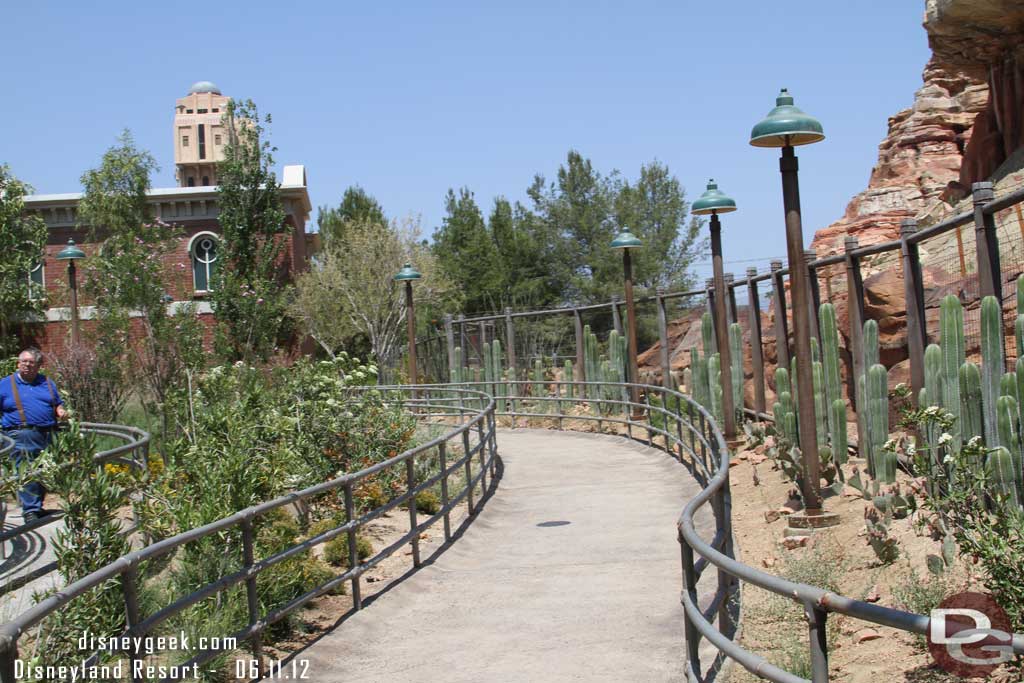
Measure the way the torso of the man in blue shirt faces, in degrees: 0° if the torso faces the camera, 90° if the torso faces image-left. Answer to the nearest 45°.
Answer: approximately 0°

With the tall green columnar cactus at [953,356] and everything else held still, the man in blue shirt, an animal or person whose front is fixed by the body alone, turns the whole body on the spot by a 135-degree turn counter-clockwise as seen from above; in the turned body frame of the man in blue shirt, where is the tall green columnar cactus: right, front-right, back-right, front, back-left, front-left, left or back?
right

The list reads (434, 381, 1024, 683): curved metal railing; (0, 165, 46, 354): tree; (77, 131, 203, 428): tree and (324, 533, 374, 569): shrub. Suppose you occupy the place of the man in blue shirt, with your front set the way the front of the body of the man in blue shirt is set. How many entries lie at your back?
2

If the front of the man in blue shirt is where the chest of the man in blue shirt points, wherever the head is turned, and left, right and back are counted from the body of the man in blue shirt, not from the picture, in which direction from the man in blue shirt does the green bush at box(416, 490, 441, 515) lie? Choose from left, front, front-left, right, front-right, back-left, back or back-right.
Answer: left

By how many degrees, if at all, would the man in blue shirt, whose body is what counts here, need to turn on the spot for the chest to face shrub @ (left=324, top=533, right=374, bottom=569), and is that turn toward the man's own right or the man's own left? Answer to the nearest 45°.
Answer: approximately 45° to the man's own left

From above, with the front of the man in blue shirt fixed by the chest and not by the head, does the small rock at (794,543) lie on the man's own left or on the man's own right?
on the man's own left

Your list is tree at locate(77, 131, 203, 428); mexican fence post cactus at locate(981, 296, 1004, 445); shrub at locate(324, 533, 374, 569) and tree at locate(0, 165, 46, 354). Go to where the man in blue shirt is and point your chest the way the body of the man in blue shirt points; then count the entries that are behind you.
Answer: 2

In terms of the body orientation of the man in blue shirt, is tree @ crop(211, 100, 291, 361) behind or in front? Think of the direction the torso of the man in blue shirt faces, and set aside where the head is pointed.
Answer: behind

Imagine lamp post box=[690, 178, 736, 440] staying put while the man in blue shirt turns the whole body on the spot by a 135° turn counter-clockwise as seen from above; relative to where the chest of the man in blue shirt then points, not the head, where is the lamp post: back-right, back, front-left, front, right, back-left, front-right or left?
front-right

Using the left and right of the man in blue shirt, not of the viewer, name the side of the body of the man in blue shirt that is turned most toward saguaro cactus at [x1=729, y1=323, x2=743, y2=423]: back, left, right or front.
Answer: left
